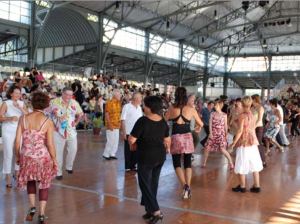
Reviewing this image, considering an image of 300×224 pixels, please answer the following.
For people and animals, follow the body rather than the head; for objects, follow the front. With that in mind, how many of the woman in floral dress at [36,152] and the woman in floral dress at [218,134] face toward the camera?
1

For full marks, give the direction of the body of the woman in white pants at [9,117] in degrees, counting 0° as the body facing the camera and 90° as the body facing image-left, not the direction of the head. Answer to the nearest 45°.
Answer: approximately 315°

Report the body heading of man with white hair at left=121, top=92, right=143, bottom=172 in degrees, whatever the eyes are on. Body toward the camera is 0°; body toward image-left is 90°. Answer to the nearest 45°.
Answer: approximately 315°

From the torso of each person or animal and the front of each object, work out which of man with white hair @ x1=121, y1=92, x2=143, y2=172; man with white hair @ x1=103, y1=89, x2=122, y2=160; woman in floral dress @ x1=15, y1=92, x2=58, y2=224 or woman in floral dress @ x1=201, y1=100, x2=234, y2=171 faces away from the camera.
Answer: woman in floral dress @ x1=15, y1=92, x2=58, y2=224

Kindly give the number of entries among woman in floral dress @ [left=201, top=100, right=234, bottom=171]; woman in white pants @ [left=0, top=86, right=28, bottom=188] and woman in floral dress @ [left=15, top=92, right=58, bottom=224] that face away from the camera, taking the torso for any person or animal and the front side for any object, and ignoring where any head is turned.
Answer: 1

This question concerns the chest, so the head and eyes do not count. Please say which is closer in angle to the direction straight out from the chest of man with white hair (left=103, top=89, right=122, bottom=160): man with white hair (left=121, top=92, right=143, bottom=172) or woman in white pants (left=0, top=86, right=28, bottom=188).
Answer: the man with white hair

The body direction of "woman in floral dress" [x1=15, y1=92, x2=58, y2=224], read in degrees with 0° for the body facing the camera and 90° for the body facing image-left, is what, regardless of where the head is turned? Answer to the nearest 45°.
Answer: approximately 180°

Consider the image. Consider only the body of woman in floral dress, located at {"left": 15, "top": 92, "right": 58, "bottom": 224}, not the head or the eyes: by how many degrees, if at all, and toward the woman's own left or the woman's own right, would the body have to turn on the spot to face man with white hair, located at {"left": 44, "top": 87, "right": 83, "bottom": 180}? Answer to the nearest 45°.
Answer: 0° — they already face them

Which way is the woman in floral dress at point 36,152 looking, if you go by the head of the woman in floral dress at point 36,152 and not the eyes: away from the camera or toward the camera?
away from the camera

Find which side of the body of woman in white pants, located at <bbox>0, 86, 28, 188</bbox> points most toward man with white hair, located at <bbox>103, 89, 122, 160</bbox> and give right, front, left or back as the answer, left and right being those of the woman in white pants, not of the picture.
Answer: left

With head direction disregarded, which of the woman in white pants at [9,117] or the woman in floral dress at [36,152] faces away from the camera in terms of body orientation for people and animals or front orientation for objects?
the woman in floral dress

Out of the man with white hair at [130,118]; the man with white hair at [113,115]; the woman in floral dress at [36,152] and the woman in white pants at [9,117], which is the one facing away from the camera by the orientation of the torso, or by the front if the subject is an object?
the woman in floral dress

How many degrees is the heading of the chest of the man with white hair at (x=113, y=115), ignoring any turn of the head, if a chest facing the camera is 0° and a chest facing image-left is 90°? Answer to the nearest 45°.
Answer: approximately 315°

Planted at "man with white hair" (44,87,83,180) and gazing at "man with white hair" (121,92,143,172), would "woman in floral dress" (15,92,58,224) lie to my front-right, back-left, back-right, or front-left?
back-right
